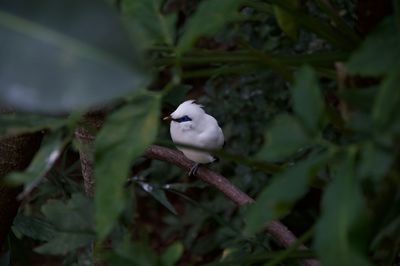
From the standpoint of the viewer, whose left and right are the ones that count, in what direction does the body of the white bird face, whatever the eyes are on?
facing to the left of the viewer
